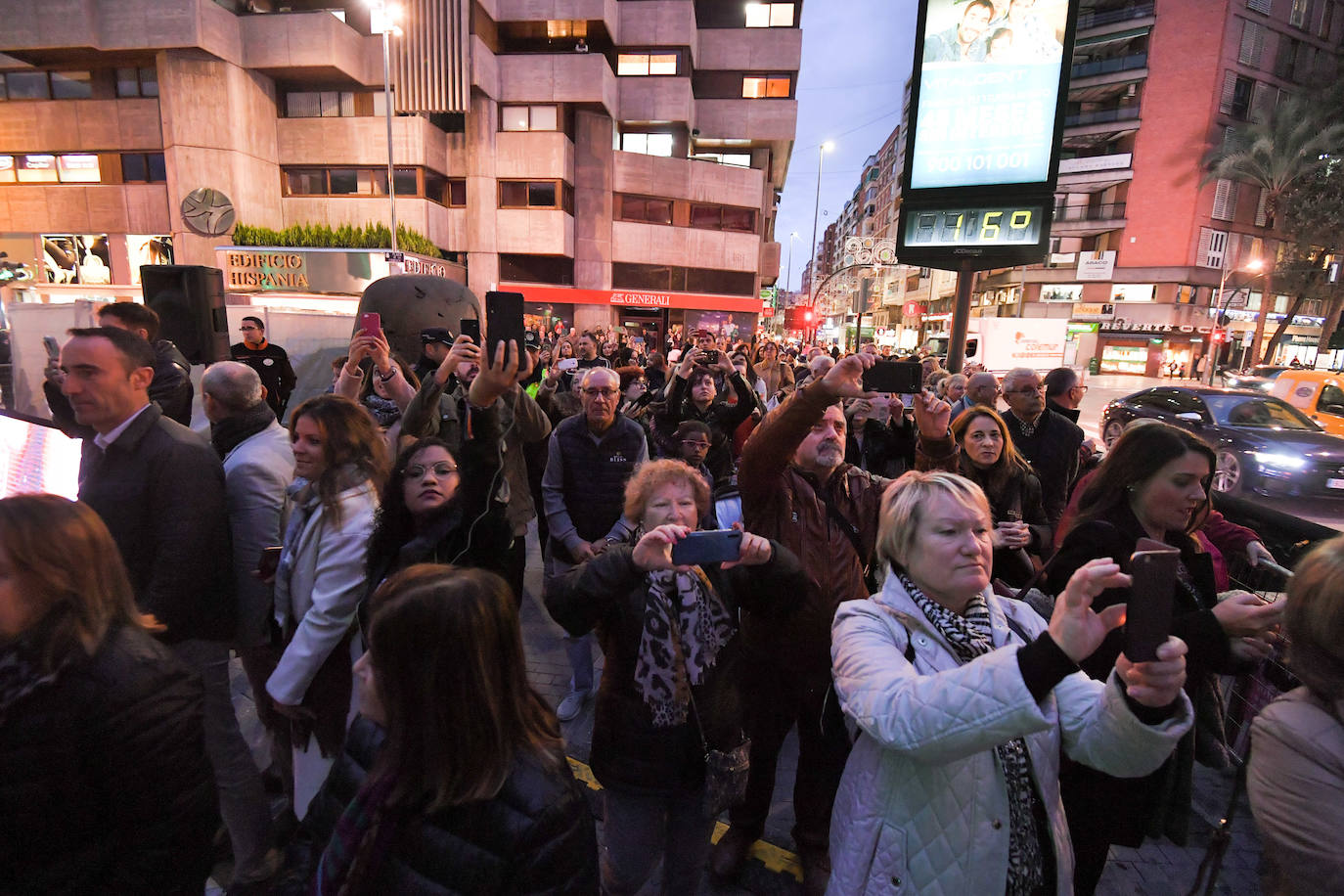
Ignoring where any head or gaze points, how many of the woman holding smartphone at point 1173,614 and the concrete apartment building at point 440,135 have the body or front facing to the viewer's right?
1

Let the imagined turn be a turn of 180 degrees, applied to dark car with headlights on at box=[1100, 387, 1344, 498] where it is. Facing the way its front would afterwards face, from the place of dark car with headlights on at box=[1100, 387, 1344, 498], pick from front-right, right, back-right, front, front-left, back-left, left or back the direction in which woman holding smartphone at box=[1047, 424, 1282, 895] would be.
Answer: back-left

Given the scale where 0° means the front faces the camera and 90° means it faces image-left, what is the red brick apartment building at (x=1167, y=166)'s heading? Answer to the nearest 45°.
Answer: approximately 45°

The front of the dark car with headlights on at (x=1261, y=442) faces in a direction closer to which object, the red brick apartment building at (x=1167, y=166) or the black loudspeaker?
the black loudspeaker

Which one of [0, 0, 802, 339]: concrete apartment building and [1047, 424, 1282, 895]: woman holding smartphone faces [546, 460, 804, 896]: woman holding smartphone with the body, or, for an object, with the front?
the concrete apartment building

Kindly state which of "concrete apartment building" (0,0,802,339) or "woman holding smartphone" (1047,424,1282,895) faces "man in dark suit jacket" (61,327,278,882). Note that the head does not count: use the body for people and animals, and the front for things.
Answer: the concrete apartment building

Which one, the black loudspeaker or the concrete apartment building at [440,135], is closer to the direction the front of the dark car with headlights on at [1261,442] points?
the black loudspeaker

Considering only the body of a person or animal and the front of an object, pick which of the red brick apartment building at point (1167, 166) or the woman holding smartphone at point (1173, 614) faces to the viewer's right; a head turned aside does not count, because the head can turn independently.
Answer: the woman holding smartphone

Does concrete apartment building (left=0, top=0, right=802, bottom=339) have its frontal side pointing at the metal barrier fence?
yes

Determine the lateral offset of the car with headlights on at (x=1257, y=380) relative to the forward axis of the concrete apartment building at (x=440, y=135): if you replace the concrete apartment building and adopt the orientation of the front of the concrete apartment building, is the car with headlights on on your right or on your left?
on your left

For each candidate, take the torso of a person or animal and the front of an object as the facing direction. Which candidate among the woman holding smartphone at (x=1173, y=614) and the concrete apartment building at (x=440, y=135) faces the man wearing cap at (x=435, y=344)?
the concrete apartment building

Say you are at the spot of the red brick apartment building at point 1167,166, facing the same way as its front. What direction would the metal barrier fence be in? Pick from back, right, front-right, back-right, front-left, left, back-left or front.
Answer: front-left

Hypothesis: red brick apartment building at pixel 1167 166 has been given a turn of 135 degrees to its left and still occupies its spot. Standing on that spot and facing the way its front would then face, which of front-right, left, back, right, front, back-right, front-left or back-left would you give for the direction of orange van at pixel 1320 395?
right
